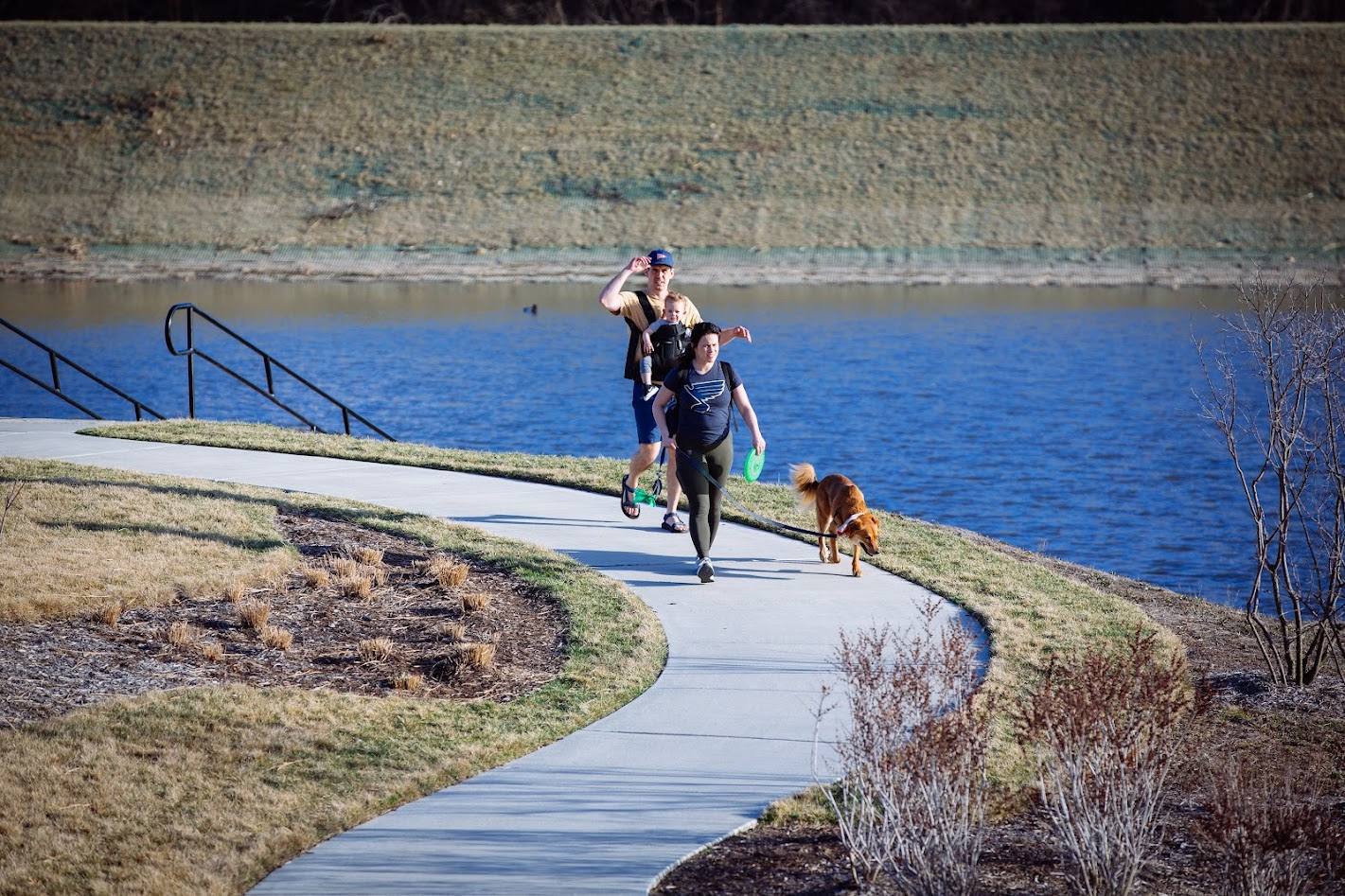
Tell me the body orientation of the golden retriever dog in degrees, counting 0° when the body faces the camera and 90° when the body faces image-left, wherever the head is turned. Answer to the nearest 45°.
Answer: approximately 315°

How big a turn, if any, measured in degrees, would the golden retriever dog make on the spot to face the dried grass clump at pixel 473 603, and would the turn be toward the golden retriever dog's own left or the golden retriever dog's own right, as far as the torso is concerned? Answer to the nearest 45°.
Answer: approximately 90° to the golden retriever dog's own right

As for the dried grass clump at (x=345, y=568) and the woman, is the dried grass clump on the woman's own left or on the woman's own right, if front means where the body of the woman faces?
on the woman's own right

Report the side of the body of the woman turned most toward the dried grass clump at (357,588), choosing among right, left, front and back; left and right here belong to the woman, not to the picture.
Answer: right

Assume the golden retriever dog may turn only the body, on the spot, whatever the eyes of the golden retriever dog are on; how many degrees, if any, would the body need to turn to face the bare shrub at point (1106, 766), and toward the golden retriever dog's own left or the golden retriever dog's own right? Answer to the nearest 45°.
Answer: approximately 45° to the golden retriever dog's own right

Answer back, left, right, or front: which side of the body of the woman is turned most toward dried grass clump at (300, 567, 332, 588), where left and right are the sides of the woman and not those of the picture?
right

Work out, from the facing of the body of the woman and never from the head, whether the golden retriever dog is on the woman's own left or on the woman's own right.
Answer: on the woman's own left

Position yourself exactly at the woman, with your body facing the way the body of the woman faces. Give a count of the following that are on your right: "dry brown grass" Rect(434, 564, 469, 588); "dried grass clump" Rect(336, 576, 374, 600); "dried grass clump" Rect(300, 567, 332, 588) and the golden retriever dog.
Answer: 3

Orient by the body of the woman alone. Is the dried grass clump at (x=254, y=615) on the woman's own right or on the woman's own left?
on the woman's own right

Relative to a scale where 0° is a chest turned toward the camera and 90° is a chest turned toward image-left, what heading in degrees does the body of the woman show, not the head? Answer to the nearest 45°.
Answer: approximately 0°

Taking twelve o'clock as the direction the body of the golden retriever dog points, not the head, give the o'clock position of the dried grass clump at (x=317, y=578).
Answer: The dried grass clump is roughly at 4 o'clock from the golden retriever dog.
